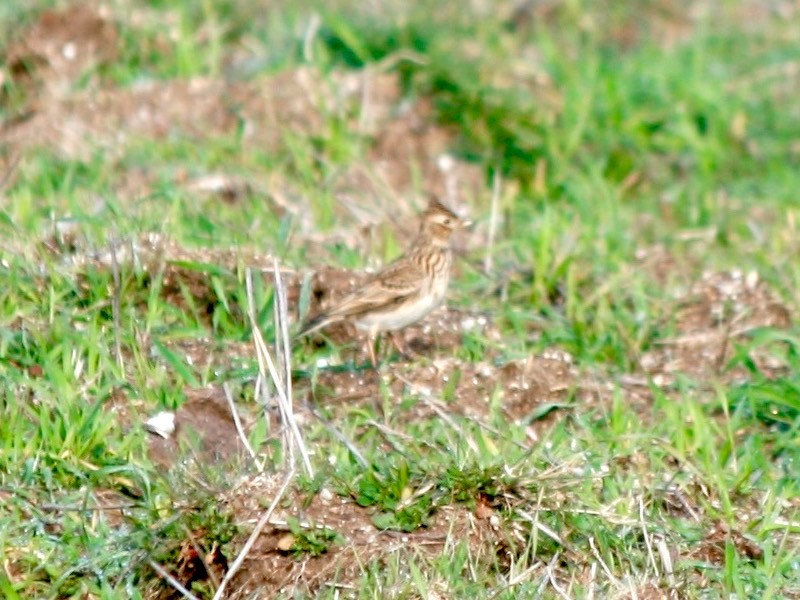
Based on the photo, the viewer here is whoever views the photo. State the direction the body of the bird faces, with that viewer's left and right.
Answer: facing to the right of the viewer
